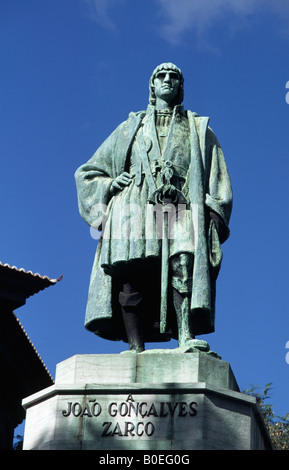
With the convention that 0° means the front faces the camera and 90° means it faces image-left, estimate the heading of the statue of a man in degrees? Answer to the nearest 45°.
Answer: approximately 0°
